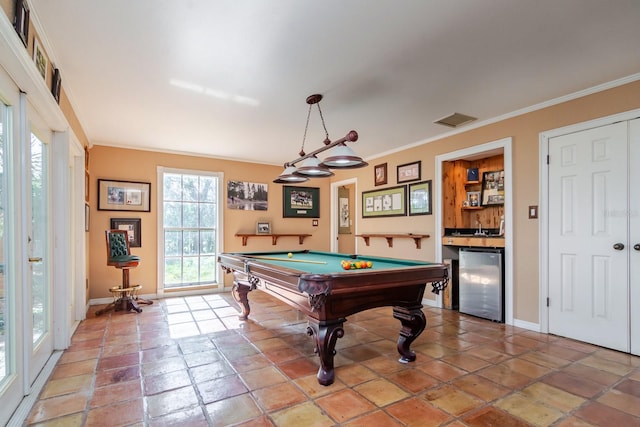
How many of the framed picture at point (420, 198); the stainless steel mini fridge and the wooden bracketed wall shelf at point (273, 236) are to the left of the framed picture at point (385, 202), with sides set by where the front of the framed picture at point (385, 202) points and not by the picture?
2

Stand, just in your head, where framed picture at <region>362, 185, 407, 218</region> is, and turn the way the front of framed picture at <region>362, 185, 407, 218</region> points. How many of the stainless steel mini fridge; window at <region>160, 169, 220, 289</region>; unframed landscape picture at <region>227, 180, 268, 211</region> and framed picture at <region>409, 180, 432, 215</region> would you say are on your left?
2

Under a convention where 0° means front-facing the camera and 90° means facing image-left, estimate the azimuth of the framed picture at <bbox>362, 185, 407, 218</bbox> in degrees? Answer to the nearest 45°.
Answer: approximately 45°

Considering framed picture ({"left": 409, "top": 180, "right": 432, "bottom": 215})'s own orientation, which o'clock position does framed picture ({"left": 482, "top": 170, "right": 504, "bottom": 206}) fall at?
framed picture ({"left": 482, "top": 170, "right": 504, "bottom": 206}) is roughly at 8 o'clock from framed picture ({"left": 409, "top": 180, "right": 432, "bottom": 215}).

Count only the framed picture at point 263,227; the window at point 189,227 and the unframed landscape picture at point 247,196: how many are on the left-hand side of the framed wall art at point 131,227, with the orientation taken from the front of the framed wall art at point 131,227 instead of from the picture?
3

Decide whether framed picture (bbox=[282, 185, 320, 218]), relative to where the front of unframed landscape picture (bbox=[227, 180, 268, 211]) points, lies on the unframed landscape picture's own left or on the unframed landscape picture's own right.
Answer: on the unframed landscape picture's own left

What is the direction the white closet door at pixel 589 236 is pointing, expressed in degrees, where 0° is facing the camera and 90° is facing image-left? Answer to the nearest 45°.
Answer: approximately 45°

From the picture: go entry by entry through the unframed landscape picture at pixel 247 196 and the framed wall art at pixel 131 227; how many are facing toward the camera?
2

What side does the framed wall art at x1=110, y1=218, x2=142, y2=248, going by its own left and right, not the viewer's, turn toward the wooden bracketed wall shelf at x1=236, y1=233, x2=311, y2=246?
left

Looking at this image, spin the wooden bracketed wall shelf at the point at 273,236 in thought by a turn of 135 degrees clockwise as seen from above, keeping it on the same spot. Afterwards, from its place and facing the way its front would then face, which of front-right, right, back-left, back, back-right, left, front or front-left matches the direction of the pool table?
left

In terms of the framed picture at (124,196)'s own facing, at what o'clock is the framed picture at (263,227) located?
the framed picture at (263,227) is roughly at 9 o'clock from the framed picture at (124,196).

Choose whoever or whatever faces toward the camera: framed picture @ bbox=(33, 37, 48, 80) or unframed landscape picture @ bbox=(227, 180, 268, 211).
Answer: unframed landscape picture @ bbox=(227, 180, 268, 211)

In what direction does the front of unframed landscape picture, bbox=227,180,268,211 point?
toward the camera

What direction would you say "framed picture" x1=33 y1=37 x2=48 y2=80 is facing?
to the viewer's right

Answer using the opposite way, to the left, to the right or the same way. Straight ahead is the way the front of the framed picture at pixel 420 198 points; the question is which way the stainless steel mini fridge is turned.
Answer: the same way

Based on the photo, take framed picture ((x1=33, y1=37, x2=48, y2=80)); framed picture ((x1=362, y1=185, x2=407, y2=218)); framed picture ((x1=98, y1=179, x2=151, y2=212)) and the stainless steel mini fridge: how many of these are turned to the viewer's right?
1

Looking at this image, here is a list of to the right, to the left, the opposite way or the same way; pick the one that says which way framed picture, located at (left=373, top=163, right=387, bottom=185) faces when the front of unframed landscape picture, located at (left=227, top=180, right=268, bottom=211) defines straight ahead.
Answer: to the right

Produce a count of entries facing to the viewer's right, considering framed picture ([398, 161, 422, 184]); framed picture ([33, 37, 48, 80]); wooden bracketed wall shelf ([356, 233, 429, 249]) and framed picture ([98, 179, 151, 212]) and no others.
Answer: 1

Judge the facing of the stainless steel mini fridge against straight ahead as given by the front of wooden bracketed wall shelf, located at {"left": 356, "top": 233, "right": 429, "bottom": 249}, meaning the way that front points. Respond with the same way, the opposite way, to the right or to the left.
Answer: the same way

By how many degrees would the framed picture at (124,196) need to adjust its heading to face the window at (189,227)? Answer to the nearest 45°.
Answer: approximately 90° to its left
